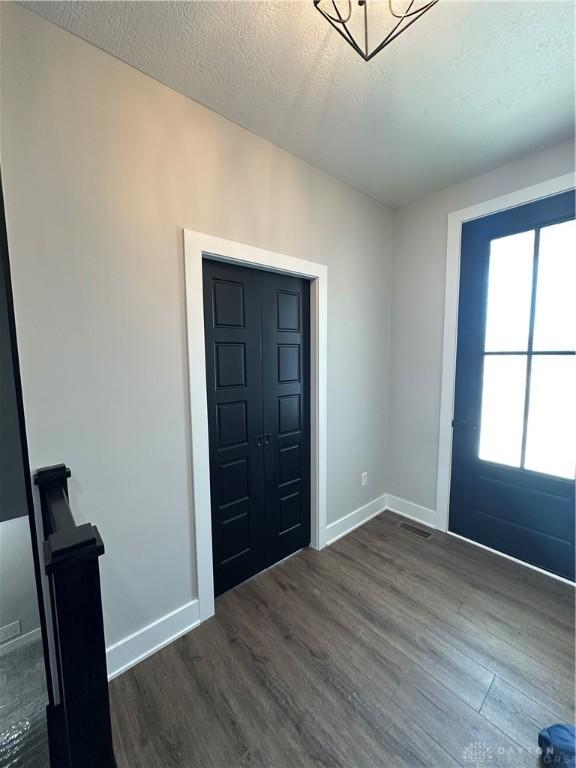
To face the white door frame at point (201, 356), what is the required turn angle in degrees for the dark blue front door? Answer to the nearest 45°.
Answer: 0° — it already faces it

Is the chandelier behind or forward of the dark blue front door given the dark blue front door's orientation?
forward

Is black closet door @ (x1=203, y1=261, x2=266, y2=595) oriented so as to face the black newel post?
no

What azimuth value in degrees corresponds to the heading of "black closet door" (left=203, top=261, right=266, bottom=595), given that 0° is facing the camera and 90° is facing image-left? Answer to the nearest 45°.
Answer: approximately 315°

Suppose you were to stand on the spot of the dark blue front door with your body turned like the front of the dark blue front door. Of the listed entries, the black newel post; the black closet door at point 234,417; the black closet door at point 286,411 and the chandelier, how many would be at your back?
0

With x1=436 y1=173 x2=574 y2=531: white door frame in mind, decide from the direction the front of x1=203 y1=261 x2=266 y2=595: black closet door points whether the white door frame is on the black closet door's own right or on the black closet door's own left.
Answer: on the black closet door's own left

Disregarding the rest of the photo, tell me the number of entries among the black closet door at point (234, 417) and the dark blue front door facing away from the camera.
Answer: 0

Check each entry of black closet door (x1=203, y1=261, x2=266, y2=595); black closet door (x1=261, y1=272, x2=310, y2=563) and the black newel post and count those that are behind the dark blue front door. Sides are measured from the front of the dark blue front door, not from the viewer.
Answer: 0

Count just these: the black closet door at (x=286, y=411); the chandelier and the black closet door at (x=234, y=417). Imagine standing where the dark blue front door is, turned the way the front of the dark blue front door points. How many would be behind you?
0

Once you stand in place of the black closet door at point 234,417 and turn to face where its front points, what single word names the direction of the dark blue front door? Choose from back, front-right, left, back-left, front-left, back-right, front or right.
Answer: front-left

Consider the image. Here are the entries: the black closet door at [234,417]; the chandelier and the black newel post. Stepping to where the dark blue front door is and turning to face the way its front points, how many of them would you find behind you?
0

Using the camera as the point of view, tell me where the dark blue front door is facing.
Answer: facing the viewer and to the left of the viewer
